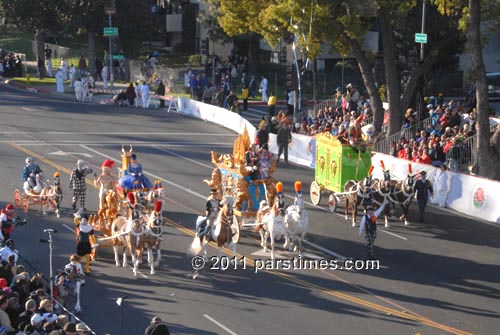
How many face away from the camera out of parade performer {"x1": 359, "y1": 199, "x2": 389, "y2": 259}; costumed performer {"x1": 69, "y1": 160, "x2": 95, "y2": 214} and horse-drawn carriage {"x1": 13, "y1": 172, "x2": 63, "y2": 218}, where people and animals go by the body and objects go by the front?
0

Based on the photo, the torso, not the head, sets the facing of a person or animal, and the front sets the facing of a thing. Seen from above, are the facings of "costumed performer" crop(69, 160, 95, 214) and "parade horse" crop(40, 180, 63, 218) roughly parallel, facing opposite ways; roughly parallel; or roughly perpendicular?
roughly parallel

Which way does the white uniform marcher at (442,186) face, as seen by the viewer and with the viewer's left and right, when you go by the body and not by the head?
facing the viewer and to the left of the viewer

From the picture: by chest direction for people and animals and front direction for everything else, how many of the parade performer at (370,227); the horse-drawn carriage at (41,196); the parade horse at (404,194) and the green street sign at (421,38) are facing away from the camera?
0

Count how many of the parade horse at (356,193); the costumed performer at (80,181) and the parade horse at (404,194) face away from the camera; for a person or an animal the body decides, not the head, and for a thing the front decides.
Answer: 0

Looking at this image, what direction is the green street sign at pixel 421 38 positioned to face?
toward the camera

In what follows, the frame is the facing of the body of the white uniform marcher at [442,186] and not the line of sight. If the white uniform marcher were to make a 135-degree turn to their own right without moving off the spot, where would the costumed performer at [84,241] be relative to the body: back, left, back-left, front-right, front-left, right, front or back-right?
back-left

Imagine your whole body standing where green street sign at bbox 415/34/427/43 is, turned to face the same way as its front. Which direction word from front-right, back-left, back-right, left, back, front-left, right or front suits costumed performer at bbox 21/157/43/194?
front-right
